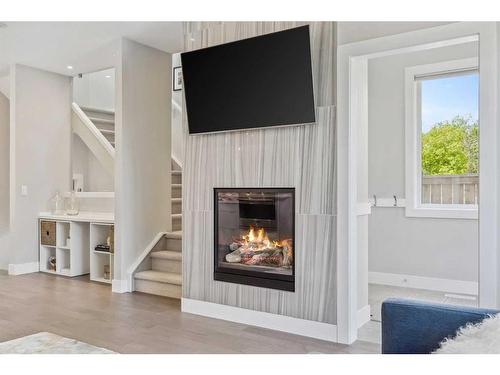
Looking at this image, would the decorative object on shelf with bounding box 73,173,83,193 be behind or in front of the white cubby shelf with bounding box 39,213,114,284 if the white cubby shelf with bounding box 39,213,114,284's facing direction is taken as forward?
behind

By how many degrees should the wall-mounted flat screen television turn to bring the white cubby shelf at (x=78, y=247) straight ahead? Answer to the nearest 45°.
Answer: approximately 90° to its right

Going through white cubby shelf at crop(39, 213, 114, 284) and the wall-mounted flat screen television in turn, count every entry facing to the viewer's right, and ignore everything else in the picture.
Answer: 0

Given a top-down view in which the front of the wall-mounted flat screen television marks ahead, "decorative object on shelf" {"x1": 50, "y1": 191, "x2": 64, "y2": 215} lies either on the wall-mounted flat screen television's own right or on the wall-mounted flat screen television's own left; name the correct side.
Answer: on the wall-mounted flat screen television's own right

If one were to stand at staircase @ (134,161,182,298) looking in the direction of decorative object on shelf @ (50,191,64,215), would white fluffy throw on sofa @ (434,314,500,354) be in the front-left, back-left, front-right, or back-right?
back-left

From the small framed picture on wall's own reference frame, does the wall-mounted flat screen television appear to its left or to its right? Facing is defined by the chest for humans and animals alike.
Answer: on its left

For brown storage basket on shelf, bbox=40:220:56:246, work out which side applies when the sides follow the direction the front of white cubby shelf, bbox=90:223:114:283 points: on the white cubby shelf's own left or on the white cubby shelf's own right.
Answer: on the white cubby shelf's own right

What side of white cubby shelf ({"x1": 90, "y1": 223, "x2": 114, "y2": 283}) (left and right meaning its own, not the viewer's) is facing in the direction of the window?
left

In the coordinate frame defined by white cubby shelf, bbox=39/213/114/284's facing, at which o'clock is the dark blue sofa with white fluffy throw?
The dark blue sofa with white fluffy throw is roughly at 10 o'clock from the white cubby shelf.

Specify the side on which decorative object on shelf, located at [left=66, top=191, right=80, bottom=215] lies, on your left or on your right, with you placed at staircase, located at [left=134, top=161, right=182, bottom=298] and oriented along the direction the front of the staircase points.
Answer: on your right

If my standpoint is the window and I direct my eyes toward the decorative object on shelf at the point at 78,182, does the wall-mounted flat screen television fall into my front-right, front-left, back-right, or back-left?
front-left

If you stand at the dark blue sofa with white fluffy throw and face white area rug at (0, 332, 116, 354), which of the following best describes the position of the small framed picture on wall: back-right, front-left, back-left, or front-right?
front-right

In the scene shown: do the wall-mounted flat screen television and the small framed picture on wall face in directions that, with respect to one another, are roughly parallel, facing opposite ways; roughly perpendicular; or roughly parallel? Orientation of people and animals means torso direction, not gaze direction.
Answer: roughly parallel

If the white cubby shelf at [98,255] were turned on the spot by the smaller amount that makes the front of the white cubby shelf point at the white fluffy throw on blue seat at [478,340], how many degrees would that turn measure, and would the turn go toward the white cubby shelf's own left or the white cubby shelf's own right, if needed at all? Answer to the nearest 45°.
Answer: approximately 45° to the white cubby shelf's own left

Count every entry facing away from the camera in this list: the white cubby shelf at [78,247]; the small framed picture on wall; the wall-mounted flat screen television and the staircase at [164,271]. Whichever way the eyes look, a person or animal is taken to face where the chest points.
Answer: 0

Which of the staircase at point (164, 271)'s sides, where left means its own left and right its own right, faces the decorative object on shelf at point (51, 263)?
right

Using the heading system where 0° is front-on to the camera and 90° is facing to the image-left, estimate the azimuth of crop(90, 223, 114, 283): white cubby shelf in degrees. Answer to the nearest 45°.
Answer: approximately 45°
